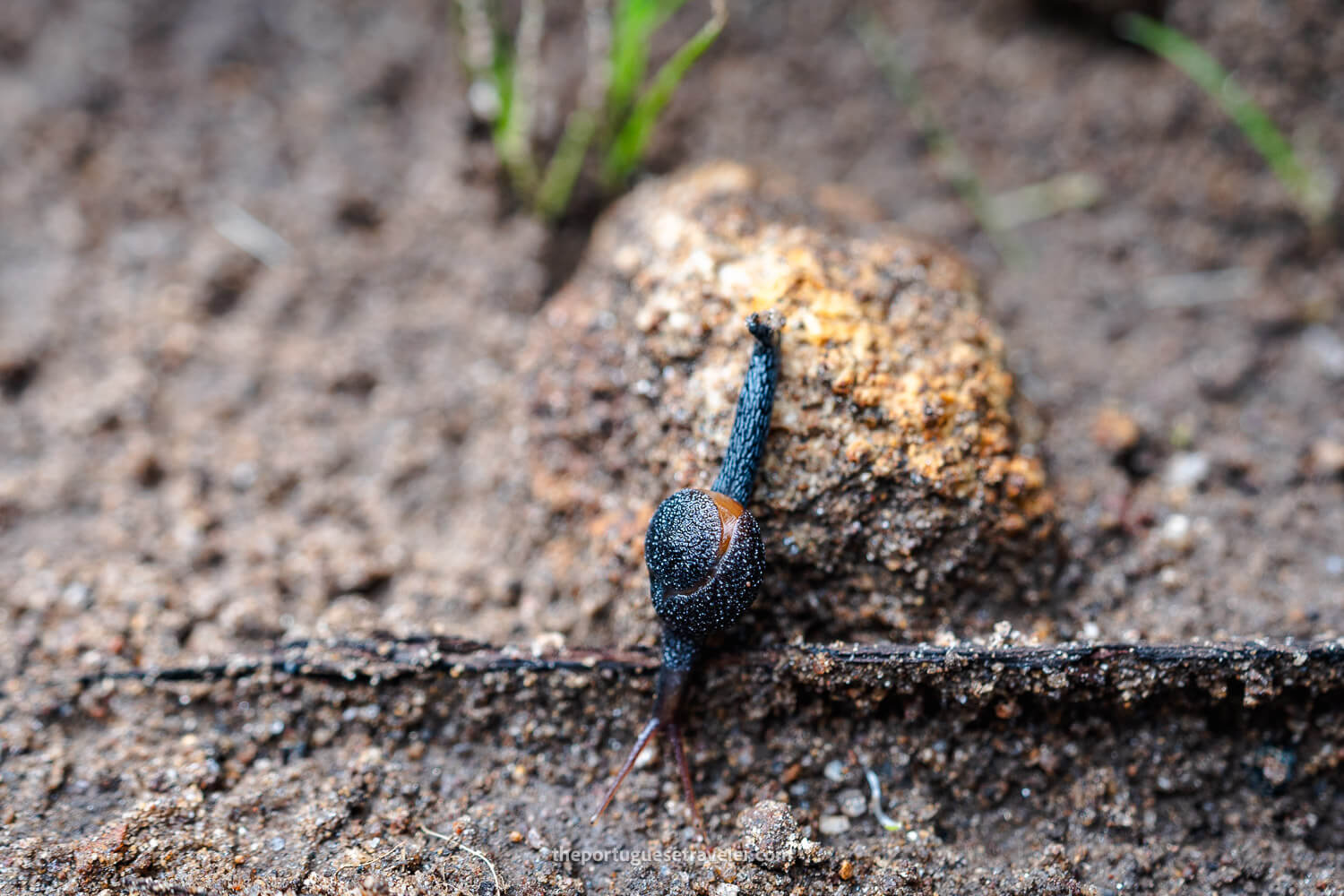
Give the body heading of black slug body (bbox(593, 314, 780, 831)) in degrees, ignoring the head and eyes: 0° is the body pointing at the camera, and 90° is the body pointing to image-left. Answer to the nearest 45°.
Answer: approximately 0°

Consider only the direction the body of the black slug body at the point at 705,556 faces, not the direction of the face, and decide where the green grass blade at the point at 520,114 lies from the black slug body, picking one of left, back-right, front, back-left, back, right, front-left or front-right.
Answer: back

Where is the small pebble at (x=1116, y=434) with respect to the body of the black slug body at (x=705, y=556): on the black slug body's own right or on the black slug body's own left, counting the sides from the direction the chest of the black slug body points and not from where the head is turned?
on the black slug body's own left

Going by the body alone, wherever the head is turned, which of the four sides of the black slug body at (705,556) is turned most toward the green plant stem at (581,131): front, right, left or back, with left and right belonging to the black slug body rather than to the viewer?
back
